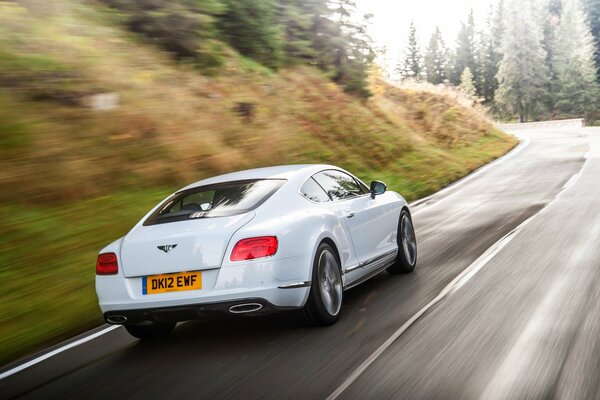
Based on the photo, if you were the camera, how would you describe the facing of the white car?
facing away from the viewer and to the right of the viewer

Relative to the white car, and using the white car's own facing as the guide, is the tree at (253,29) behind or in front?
in front

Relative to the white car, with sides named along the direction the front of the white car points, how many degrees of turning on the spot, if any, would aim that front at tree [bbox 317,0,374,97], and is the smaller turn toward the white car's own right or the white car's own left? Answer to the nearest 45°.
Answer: approximately 45° to the white car's own left

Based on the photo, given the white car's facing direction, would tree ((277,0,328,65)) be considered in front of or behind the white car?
in front
